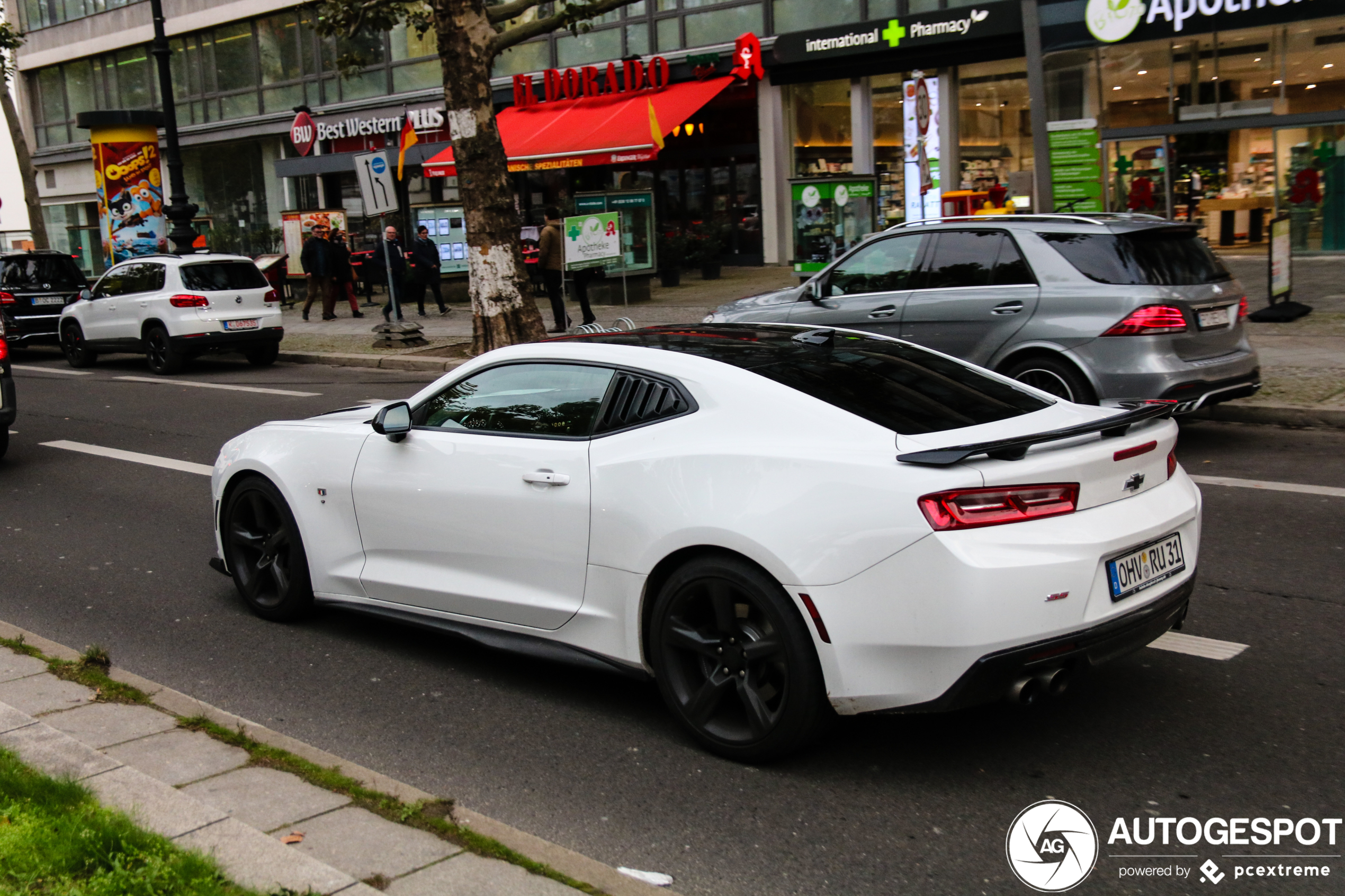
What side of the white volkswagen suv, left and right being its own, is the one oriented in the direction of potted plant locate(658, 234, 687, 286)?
right

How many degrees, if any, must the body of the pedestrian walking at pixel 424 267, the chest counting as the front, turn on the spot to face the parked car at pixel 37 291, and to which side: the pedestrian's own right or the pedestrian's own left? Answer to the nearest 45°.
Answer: approximately 135° to the pedestrian's own right

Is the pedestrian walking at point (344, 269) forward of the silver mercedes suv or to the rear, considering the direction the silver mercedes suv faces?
forward

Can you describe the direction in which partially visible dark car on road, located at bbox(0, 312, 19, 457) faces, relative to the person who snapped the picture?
facing away from the viewer and to the left of the viewer

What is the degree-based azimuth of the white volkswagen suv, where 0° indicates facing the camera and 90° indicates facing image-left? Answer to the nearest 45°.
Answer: approximately 135°

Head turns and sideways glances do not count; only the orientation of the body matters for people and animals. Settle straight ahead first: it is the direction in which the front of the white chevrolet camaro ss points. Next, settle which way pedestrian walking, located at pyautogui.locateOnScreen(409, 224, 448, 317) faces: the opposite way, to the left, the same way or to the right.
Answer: the opposite way

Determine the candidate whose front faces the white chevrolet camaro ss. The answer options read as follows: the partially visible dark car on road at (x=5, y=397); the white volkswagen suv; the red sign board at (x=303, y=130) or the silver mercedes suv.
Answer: the red sign board

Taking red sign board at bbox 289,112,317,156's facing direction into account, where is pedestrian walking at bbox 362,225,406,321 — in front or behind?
in front

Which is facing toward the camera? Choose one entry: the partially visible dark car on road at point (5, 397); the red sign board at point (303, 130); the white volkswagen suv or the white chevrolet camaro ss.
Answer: the red sign board

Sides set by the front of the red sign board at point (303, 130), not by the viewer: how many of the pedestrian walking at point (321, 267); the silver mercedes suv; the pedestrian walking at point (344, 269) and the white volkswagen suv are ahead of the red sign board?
4

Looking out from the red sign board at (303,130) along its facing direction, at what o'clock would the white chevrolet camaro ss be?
The white chevrolet camaro ss is roughly at 12 o'clock from the red sign board.

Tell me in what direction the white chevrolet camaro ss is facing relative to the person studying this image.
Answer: facing away from the viewer and to the left of the viewer

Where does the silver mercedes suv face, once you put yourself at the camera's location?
facing away from the viewer and to the left of the viewer
